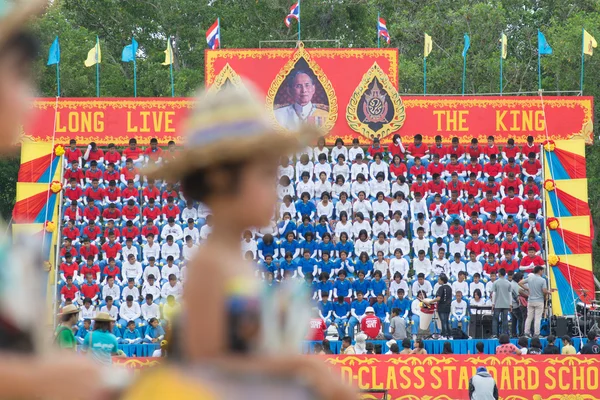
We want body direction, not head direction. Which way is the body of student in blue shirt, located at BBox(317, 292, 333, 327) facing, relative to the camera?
toward the camera

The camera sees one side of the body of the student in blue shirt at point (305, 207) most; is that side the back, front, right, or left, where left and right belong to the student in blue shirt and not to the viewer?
front

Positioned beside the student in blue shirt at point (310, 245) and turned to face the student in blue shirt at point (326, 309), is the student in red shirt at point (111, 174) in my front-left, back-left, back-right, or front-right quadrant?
back-right

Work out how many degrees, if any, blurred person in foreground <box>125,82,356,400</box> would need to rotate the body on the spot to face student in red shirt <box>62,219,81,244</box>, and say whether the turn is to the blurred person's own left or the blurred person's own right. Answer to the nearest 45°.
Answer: approximately 90° to the blurred person's own left

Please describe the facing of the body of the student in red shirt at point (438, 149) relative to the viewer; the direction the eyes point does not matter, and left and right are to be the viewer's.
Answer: facing the viewer

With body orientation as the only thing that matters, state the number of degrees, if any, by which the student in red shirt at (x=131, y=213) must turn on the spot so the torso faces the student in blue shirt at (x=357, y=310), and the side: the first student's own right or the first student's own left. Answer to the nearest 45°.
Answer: approximately 45° to the first student's own left

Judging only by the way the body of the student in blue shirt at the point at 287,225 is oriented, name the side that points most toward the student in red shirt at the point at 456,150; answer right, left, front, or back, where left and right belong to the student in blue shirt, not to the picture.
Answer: left

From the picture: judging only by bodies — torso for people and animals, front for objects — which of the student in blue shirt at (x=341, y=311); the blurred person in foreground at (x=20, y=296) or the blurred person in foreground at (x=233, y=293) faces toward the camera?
the student in blue shirt

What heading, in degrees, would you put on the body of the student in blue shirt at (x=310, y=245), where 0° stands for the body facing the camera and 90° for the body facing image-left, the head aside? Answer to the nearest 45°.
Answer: approximately 0°

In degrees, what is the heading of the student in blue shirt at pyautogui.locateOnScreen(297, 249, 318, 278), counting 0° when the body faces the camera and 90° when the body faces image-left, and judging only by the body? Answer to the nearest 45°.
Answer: approximately 0°
